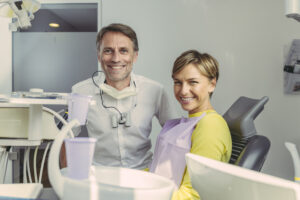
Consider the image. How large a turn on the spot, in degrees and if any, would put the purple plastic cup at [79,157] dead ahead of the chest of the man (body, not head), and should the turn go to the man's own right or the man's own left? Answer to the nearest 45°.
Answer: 0° — they already face it

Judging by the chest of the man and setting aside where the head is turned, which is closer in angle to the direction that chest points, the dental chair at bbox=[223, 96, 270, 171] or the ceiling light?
the dental chair

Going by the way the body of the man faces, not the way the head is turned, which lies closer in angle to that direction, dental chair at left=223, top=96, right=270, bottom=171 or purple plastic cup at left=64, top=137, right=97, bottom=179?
the purple plastic cup

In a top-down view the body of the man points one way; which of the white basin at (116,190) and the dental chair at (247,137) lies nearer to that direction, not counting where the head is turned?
the white basin

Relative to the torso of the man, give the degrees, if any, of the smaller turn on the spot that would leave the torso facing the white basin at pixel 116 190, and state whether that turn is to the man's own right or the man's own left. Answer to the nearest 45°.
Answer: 0° — they already face it

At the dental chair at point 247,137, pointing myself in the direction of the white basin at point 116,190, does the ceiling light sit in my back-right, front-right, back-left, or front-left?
back-right

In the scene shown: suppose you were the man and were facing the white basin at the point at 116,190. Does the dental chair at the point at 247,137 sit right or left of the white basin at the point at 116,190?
left

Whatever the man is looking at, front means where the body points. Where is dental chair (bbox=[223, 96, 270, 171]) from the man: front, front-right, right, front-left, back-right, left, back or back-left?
front-left

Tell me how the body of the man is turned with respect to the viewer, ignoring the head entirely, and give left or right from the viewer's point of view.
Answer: facing the viewer

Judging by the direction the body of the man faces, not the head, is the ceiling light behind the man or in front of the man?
behind

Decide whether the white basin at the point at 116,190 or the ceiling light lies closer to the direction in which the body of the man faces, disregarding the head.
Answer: the white basin

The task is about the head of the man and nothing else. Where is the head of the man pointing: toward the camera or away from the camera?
toward the camera
